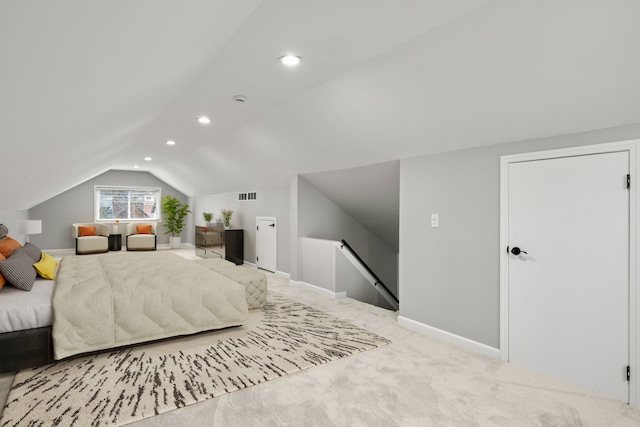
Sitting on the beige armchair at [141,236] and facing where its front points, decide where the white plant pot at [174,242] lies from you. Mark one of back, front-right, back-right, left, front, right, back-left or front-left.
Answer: back-left

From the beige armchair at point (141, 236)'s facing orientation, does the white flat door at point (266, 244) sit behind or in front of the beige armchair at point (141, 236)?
in front

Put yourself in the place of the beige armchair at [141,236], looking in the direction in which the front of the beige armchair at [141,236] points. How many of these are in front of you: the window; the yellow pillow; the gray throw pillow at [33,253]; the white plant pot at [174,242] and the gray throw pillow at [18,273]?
3

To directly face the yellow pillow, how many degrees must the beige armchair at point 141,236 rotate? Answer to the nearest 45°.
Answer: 0° — it already faces it

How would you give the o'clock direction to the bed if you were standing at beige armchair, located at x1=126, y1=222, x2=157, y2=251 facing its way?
The bed is roughly at 12 o'clock from the beige armchair.

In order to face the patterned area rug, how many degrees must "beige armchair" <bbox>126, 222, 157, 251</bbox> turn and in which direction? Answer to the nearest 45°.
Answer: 0° — it already faces it

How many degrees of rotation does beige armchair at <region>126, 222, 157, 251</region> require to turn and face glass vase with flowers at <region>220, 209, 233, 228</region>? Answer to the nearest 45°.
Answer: approximately 45° to its left

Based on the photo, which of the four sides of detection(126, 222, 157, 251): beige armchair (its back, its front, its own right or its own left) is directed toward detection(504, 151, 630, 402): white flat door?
front

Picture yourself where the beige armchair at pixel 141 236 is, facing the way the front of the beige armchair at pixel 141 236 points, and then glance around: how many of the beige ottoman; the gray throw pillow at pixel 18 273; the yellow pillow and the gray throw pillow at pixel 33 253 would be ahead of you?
4

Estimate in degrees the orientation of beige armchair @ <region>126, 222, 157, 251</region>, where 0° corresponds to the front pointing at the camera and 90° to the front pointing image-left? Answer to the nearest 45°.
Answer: approximately 0°

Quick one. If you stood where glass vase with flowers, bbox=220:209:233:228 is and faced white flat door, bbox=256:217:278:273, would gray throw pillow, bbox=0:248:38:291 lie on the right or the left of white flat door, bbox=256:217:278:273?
right

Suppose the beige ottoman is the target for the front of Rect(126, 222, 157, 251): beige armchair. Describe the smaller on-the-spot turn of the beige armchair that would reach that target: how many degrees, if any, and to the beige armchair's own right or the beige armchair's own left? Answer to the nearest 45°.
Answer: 0° — it already faces it

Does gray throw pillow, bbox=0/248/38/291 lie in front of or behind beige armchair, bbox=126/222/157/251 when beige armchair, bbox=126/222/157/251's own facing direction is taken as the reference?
in front

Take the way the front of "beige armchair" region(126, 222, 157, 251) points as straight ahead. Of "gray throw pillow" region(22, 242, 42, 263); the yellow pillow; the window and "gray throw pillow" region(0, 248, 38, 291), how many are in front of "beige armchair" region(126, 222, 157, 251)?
3
